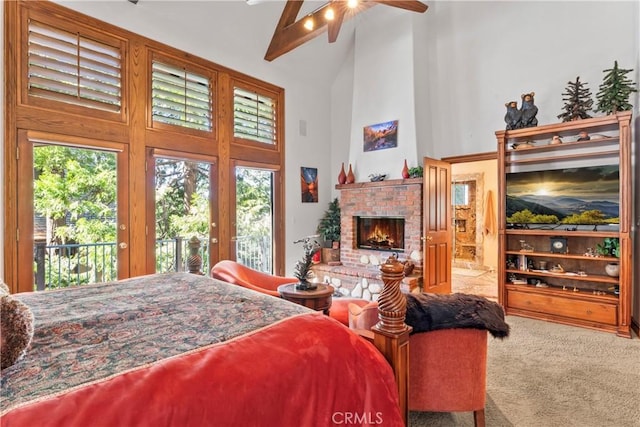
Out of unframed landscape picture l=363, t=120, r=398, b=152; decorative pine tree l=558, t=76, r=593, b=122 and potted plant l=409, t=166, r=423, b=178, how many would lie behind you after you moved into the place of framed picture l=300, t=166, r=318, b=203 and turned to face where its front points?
0

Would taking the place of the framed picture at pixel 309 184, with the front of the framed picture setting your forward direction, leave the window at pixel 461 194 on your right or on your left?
on your left

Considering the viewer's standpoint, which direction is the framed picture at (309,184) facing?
facing the viewer and to the right of the viewer

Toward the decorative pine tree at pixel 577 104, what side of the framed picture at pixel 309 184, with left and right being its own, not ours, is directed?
front

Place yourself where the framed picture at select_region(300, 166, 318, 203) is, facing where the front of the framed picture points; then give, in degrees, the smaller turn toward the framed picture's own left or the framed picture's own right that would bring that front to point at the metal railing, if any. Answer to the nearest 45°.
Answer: approximately 90° to the framed picture's own right

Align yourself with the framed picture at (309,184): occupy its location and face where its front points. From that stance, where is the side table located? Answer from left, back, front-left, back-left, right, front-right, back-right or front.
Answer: front-right

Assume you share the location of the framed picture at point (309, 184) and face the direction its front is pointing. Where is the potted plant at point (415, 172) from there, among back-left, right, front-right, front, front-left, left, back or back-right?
front

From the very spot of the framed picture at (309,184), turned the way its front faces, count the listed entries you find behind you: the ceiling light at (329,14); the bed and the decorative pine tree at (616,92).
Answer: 0

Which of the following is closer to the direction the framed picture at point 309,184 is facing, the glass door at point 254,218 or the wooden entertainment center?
the wooden entertainment center

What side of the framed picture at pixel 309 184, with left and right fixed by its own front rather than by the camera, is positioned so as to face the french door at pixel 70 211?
right
